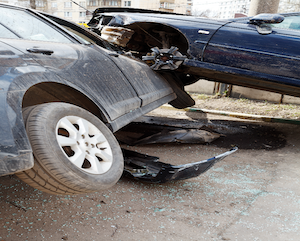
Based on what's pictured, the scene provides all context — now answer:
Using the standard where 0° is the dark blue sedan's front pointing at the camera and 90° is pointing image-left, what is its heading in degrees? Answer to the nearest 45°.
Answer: approximately 90°

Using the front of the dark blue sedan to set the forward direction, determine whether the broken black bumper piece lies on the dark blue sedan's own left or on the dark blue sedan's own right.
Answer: on the dark blue sedan's own left
